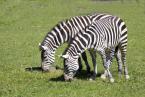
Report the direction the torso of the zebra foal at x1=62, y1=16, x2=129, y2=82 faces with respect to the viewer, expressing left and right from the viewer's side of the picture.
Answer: facing the viewer and to the left of the viewer

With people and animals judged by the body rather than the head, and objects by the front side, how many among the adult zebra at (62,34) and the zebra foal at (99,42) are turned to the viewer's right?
0

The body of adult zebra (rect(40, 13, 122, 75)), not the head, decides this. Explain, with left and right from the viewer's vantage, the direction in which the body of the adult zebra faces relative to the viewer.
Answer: facing to the left of the viewer

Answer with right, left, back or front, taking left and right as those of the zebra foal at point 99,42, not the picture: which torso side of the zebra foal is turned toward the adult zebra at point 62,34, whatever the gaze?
right
